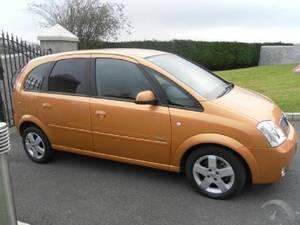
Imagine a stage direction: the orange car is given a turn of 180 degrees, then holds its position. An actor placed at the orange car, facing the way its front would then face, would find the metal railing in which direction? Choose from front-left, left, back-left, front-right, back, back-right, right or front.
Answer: front

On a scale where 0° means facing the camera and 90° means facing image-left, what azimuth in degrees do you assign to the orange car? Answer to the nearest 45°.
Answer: approximately 315°

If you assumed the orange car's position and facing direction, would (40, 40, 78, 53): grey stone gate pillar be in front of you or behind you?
behind
